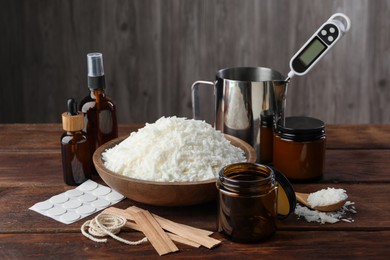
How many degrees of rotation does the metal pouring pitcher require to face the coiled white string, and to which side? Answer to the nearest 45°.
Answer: approximately 135° to its right

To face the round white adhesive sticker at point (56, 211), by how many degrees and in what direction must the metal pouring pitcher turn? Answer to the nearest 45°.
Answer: approximately 135° to its right

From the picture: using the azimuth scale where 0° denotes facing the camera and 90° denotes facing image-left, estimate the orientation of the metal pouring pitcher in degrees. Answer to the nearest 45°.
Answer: approximately 270°
